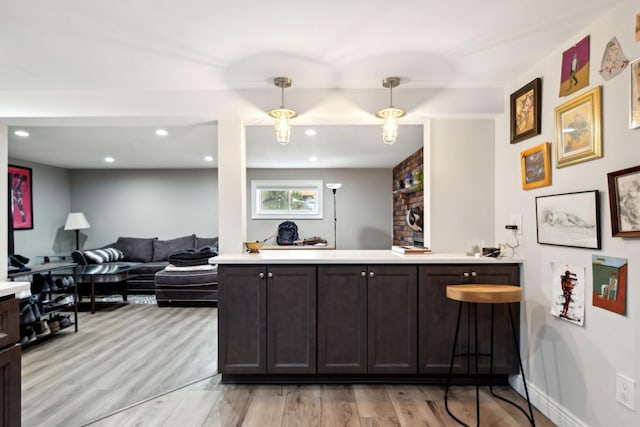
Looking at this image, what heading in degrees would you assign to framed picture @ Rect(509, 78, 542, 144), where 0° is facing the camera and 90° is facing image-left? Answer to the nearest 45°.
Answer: approximately 45°

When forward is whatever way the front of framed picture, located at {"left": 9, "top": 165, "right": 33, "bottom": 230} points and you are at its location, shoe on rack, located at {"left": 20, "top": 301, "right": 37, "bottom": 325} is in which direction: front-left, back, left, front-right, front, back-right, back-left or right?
front-right

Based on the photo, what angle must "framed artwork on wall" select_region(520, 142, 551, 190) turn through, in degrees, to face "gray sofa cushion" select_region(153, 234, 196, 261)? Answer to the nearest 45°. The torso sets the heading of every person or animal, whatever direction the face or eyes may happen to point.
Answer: approximately 45° to its right

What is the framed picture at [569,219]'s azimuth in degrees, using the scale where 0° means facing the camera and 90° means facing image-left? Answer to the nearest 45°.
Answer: approximately 45°

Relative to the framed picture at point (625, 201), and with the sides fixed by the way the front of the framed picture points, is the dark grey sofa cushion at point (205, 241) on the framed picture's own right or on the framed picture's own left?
on the framed picture's own right

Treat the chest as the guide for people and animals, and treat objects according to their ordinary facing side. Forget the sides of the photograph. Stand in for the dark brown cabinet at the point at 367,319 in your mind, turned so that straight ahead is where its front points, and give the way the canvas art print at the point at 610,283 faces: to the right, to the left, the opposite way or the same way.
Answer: to the right

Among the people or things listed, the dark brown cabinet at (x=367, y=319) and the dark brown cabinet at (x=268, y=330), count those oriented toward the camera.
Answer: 2

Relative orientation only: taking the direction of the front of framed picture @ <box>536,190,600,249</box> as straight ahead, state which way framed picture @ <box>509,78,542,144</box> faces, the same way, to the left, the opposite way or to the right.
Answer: the same way

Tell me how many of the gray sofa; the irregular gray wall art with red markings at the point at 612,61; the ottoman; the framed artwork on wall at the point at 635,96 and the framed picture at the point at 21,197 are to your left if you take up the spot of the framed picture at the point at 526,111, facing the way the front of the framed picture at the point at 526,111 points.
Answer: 2

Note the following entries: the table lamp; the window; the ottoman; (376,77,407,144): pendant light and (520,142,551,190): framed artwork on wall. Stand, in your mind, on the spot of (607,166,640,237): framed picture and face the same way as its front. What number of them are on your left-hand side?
0

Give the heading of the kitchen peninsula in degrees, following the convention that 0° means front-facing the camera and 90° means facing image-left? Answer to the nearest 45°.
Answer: approximately 0°

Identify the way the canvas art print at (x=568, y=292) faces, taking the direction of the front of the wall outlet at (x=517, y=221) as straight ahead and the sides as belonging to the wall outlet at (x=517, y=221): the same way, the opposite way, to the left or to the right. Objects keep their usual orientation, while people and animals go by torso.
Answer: the same way

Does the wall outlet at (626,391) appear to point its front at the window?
no

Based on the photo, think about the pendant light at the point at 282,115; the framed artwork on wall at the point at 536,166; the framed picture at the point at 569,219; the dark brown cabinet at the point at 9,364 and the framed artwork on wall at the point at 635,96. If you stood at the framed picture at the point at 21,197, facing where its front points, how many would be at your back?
0

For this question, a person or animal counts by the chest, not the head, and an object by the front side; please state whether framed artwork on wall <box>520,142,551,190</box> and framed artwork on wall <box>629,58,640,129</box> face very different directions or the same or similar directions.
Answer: same or similar directions

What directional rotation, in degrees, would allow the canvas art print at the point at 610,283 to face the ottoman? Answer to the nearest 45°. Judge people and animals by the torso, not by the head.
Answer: approximately 45° to its right

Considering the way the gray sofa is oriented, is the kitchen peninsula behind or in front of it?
in front

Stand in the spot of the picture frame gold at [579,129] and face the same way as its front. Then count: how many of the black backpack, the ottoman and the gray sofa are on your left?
0

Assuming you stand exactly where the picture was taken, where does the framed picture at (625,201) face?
facing the viewer and to the left of the viewer
